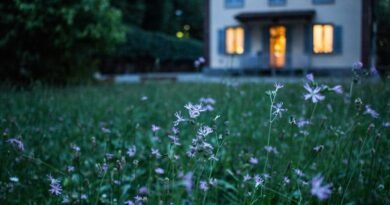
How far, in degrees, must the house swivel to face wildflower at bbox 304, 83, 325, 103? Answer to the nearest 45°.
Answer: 0° — it already faces it

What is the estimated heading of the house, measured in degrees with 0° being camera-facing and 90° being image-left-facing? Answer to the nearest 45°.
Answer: approximately 0°
